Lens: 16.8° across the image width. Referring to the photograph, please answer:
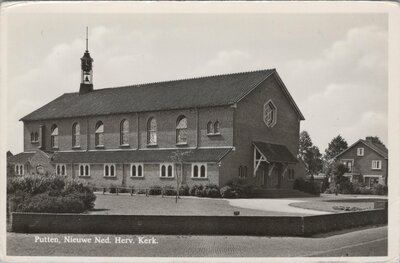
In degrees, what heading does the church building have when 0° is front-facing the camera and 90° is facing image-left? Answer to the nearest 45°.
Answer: approximately 315°

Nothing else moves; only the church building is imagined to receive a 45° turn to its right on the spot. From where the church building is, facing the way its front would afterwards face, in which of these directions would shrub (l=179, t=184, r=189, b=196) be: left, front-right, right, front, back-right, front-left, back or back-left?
front

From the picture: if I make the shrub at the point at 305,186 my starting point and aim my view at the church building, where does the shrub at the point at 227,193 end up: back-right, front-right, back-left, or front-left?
front-left

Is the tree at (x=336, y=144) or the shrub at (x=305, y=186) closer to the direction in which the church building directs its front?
the shrub
